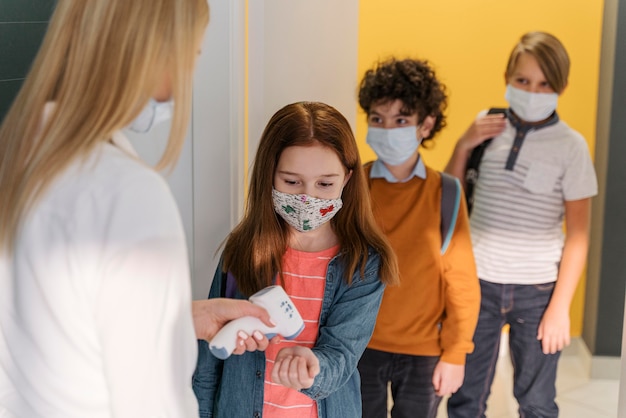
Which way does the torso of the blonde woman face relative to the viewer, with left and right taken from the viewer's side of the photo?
facing away from the viewer and to the right of the viewer

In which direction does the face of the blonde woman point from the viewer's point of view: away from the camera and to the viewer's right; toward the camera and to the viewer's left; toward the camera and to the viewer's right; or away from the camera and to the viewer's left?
away from the camera and to the viewer's right
